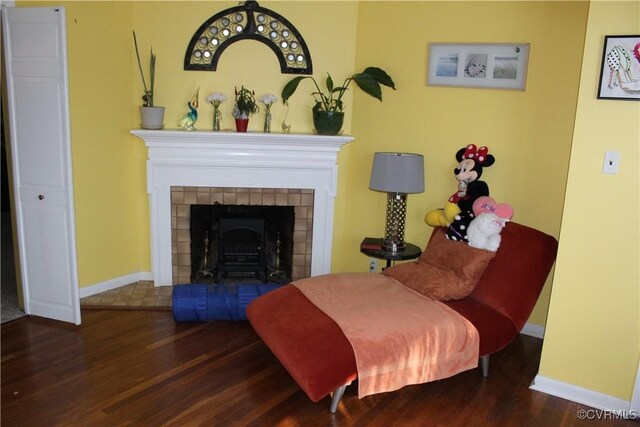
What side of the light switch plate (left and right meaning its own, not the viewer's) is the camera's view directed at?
front

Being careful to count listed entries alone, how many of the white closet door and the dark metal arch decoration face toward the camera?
2

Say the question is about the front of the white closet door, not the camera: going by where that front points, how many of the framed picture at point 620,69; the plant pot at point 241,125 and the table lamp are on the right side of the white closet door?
0

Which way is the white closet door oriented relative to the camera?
toward the camera

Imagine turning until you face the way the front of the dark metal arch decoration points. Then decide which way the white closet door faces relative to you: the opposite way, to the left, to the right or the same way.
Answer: the same way

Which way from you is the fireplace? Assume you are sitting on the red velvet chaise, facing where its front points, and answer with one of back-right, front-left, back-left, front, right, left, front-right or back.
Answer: right

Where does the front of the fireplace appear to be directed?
toward the camera

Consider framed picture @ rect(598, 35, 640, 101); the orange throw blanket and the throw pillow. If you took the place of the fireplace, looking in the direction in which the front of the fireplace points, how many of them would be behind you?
0

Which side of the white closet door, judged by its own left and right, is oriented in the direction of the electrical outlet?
left

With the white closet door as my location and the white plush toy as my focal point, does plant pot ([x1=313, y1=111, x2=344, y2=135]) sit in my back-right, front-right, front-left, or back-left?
front-left
